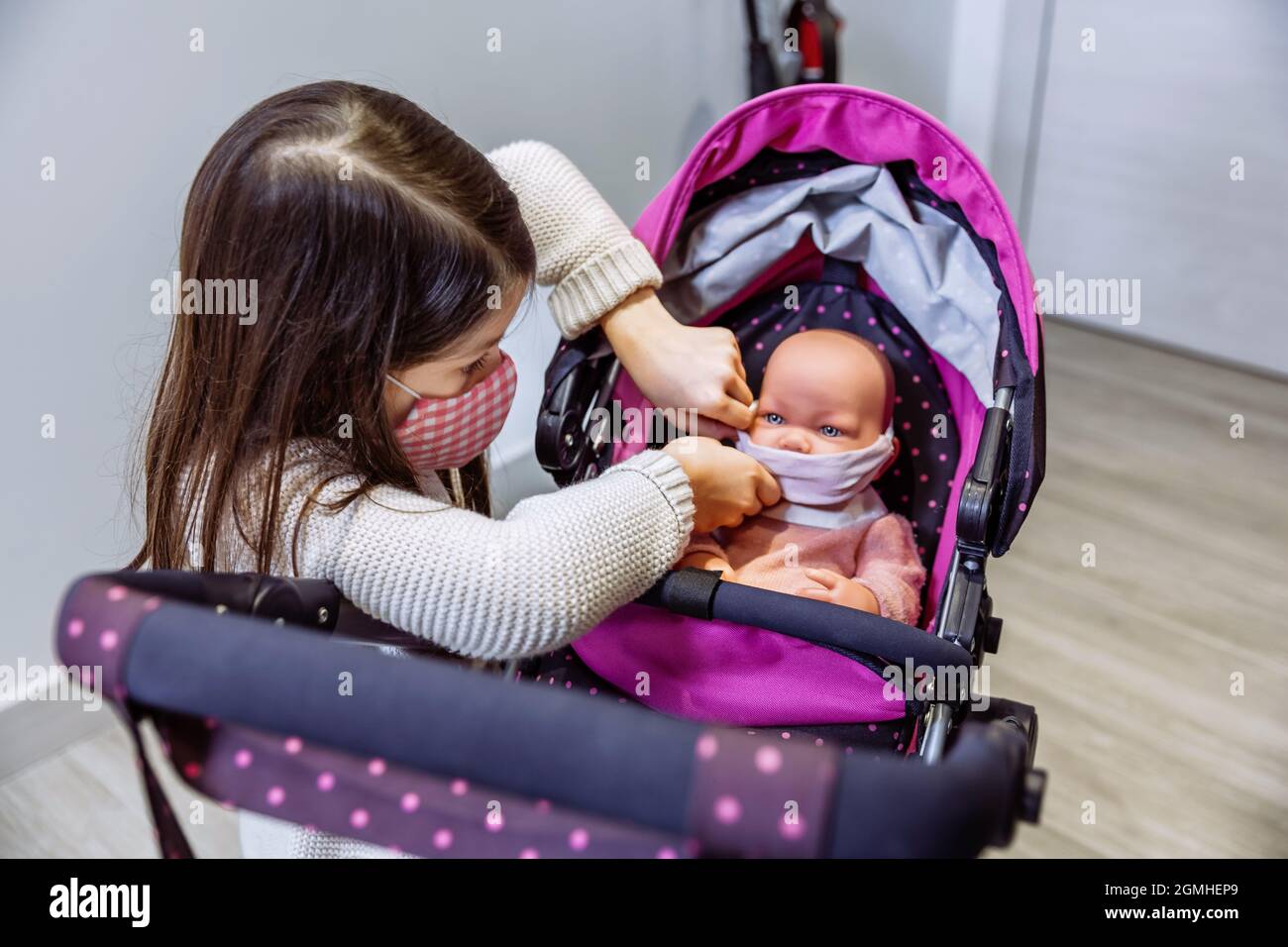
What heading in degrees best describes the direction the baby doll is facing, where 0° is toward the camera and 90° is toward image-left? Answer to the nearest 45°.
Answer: approximately 45°

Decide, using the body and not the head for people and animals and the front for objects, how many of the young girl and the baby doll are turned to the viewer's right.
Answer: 1

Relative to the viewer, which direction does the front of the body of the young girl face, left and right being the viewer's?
facing to the right of the viewer

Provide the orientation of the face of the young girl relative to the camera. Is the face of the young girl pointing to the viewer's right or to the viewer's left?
to the viewer's right
